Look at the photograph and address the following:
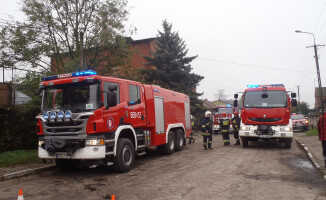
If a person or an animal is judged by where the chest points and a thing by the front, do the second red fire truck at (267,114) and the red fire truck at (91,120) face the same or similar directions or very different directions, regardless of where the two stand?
same or similar directions

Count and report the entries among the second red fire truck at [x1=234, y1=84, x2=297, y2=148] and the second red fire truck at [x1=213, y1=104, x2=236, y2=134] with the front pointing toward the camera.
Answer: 2

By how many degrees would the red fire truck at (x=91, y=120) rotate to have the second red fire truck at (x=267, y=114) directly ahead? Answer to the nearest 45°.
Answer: approximately 180°

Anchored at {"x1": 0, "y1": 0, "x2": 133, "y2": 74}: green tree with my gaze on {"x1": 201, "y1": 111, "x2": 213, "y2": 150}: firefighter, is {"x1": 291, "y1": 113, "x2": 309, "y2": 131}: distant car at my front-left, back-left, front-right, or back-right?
front-left

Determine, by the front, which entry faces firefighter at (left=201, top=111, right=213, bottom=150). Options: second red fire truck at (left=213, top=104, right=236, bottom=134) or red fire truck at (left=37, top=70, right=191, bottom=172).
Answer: the second red fire truck

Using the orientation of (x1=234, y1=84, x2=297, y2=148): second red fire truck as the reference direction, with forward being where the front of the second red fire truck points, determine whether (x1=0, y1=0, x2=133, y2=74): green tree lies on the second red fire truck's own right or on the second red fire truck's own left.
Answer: on the second red fire truck's own right

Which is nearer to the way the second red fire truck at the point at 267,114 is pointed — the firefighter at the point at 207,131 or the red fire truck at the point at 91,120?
the red fire truck

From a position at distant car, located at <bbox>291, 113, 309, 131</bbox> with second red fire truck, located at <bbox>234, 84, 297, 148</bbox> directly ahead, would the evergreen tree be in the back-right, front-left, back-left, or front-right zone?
front-right

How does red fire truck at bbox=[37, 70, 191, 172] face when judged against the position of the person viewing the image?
facing the viewer and to the left of the viewer

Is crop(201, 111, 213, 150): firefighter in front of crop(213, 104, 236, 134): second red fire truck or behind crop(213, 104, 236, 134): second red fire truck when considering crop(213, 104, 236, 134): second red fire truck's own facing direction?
in front

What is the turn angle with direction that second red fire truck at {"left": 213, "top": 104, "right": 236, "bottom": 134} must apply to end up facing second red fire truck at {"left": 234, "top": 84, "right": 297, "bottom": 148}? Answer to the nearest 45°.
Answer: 0° — it already faces it

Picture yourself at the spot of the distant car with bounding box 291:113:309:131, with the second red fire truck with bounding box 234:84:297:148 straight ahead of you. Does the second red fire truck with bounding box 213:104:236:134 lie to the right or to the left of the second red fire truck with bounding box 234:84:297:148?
right

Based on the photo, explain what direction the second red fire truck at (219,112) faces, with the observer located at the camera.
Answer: facing the viewer

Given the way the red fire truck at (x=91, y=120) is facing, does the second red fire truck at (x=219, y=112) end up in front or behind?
behind

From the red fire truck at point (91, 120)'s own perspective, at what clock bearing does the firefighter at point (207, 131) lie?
The firefighter is roughly at 6 o'clock from the red fire truck.

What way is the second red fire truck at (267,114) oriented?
toward the camera
